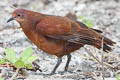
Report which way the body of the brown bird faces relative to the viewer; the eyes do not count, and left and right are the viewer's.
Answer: facing to the left of the viewer
